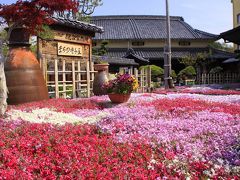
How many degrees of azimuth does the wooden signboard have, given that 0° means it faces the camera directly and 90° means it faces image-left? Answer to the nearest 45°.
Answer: approximately 315°

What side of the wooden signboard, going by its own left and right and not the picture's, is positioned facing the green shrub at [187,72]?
left

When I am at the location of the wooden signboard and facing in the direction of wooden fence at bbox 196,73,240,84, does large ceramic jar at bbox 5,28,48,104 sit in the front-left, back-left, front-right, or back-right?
back-right

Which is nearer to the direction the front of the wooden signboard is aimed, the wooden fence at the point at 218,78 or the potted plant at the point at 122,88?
the potted plant

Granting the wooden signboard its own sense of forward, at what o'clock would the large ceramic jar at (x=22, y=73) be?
The large ceramic jar is roughly at 2 o'clock from the wooden signboard.

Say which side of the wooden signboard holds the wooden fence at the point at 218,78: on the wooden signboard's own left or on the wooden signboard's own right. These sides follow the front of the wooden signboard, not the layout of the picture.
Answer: on the wooden signboard's own left

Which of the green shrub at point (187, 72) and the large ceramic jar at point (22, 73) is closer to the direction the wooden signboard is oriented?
the large ceramic jar

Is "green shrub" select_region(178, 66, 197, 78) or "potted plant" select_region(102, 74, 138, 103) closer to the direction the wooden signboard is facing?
the potted plant
